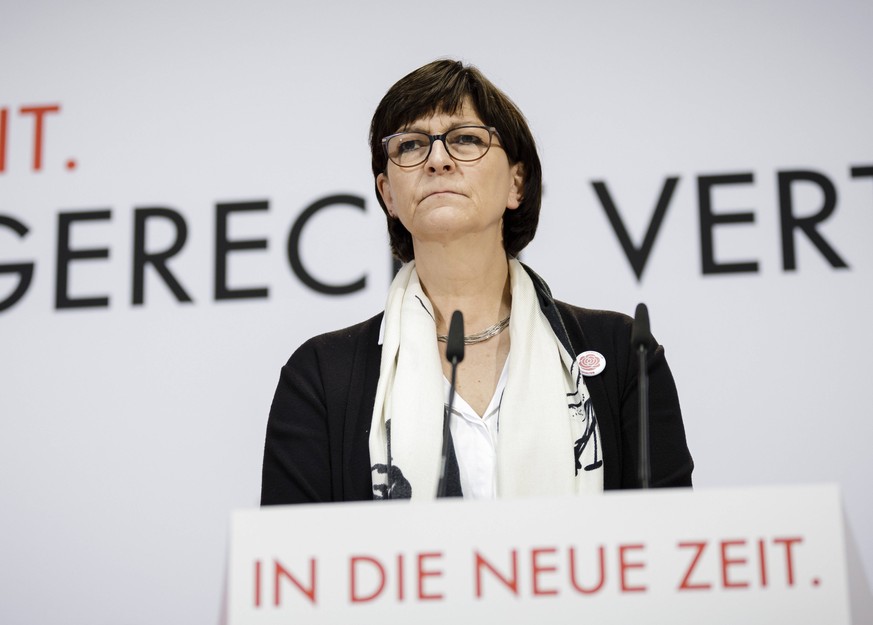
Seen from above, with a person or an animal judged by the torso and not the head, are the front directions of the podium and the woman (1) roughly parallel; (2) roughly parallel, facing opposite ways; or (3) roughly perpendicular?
roughly parallel

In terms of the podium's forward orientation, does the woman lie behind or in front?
behind

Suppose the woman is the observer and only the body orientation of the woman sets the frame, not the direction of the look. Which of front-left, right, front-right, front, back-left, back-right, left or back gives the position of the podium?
front

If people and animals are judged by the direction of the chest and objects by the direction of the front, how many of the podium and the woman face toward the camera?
2

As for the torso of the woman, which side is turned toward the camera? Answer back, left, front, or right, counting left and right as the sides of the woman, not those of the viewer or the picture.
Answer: front

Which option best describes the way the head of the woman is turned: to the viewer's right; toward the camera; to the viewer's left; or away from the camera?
toward the camera

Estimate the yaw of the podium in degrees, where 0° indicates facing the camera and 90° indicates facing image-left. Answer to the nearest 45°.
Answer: approximately 0°
